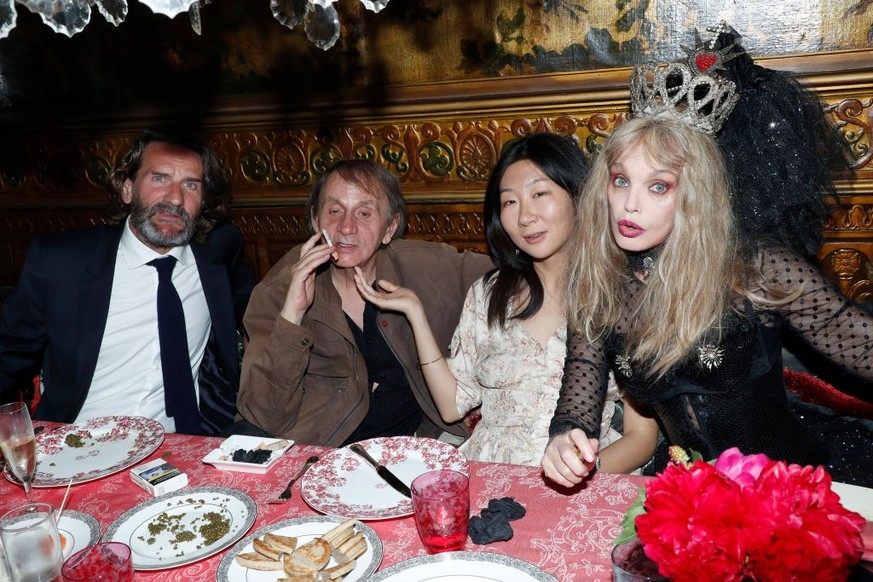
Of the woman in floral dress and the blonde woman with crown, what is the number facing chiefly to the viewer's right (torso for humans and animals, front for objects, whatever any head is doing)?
0

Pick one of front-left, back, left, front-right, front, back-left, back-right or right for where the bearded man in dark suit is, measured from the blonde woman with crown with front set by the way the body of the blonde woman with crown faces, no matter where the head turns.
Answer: front-right

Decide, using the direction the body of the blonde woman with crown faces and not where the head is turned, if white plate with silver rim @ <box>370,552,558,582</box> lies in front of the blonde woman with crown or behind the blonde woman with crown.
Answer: in front

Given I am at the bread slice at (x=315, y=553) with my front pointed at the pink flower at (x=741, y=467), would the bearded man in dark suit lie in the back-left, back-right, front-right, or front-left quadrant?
back-left

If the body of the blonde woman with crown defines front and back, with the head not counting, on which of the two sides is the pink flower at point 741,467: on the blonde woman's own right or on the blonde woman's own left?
on the blonde woman's own left

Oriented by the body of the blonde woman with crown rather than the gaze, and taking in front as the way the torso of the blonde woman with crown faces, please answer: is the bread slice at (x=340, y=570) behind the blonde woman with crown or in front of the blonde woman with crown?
in front

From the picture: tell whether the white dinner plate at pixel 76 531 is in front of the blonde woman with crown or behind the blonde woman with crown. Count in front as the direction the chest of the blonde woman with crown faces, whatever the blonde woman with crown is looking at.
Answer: in front

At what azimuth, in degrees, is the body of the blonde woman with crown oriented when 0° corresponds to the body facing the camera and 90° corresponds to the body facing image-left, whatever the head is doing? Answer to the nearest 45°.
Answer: approximately 45°

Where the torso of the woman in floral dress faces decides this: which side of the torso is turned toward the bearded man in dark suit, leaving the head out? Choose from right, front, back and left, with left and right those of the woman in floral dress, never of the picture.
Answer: right

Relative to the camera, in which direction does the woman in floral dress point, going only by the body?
toward the camera

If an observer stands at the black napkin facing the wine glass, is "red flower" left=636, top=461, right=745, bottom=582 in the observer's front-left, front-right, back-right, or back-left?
back-left

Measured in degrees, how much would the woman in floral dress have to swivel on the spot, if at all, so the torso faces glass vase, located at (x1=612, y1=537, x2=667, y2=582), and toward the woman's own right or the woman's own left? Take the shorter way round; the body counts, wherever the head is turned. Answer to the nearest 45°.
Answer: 0° — they already face it

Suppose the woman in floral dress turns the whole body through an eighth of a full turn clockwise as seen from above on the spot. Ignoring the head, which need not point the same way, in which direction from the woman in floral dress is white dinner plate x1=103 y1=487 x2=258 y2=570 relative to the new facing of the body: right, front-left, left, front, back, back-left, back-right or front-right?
front

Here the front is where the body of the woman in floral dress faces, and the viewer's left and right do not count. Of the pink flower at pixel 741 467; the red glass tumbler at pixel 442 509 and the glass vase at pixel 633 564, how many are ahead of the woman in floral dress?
3
